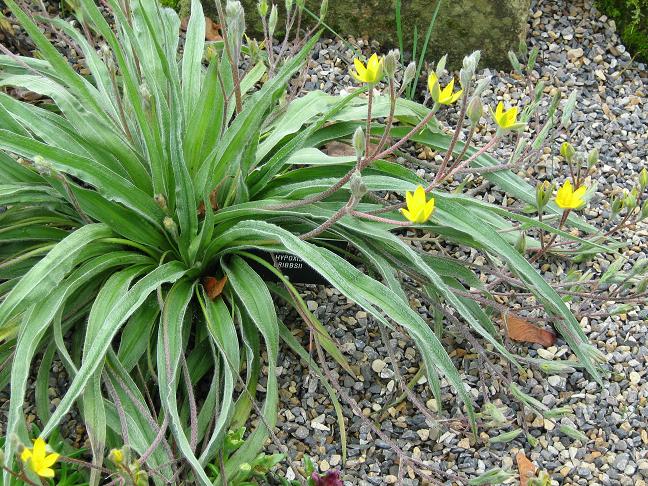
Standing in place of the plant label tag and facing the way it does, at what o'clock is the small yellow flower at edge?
The small yellow flower at edge is roughly at 1 o'clock from the plant label tag.

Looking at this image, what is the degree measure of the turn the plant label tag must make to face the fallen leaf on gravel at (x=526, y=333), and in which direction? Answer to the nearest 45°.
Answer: approximately 90° to its left

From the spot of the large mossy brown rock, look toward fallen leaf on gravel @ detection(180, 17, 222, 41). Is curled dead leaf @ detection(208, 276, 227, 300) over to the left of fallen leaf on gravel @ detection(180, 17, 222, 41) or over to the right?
left

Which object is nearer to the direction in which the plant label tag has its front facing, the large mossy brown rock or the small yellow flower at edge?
the small yellow flower at edge

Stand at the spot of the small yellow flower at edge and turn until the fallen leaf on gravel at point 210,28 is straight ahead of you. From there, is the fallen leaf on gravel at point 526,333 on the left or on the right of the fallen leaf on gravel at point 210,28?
right

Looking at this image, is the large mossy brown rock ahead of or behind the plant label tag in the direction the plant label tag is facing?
behind

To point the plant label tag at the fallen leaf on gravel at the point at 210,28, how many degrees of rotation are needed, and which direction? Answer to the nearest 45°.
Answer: approximately 180°

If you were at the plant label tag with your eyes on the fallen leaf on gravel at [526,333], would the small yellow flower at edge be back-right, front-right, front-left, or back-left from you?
back-right

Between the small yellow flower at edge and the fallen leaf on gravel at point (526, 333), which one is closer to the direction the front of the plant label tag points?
the small yellow flower at edge

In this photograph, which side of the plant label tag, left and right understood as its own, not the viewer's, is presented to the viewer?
front

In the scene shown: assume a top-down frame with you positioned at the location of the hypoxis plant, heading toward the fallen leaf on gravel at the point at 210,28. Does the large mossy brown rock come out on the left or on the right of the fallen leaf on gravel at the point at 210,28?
right
